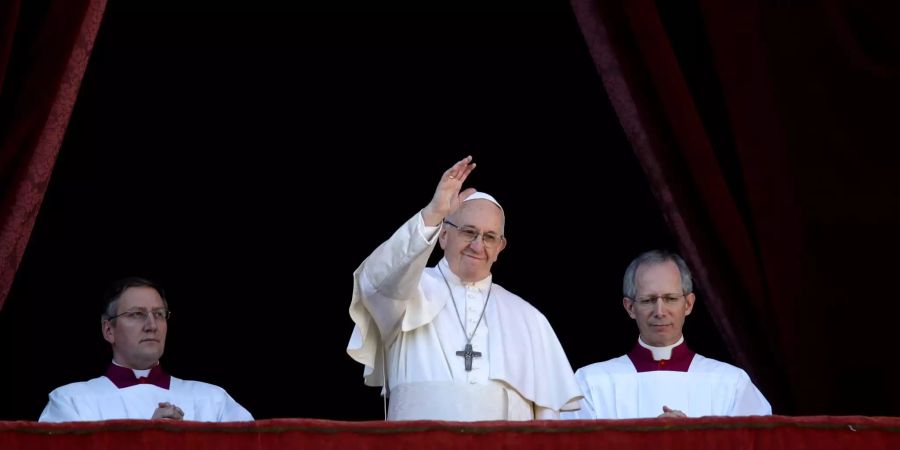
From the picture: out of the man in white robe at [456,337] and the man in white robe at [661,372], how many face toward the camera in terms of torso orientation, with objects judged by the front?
2

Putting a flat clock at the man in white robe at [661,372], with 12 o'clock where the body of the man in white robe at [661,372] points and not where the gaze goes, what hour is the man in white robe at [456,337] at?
the man in white robe at [456,337] is roughly at 2 o'clock from the man in white robe at [661,372].

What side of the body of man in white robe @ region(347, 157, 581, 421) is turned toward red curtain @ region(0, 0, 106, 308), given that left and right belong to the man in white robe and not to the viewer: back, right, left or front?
right

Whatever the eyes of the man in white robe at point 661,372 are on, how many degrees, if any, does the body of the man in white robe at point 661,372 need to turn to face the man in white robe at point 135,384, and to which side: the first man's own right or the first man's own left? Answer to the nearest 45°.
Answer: approximately 90° to the first man's own right

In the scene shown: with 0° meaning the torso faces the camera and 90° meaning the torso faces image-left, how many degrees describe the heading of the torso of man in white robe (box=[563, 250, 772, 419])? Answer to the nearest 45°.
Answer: approximately 0°

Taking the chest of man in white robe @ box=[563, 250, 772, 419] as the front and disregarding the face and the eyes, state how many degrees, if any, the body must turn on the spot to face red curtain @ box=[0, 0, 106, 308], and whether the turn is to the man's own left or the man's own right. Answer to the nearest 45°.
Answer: approximately 45° to the man's own right
